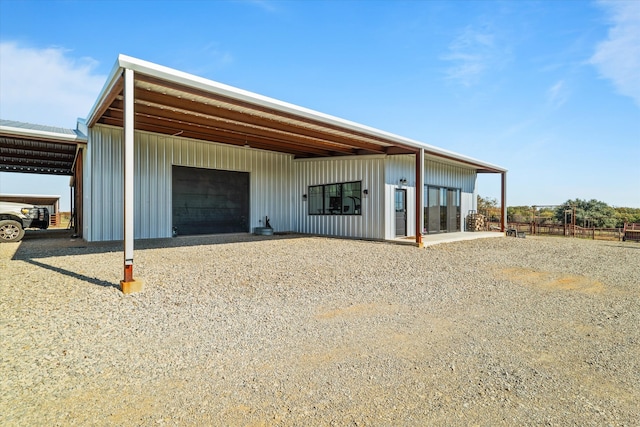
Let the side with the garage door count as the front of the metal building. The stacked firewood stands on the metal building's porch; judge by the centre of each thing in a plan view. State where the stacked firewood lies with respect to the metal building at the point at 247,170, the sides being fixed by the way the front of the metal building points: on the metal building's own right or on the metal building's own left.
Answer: on the metal building's own left

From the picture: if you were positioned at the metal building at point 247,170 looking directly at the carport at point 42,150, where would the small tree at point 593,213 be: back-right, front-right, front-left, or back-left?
back-right

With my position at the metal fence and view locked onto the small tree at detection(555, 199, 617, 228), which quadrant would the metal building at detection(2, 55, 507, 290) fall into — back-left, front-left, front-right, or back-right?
back-left

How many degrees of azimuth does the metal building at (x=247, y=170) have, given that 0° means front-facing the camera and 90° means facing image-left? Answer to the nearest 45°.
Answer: approximately 315°

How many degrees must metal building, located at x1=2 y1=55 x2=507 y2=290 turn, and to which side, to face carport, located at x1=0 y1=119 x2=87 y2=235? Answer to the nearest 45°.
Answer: approximately 135° to its right

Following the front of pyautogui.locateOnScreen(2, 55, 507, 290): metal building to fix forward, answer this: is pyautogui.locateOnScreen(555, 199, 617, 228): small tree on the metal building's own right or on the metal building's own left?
on the metal building's own left

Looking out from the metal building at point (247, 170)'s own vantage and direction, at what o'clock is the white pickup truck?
The white pickup truck is roughly at 4 o'clock from the metal building.

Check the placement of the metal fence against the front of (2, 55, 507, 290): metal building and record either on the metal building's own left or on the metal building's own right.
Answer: on the metal building's own left

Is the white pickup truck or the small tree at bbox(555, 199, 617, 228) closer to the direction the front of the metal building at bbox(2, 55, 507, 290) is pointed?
the small tree
